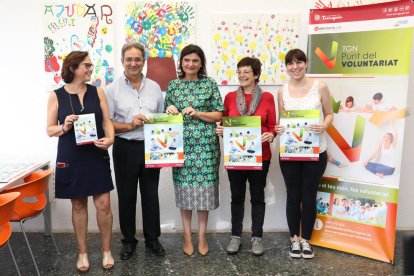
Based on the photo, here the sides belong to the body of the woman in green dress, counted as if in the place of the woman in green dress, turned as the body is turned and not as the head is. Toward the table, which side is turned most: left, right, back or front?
right

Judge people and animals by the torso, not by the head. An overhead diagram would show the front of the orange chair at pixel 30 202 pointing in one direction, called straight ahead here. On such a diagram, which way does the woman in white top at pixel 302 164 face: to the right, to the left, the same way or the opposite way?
to the left

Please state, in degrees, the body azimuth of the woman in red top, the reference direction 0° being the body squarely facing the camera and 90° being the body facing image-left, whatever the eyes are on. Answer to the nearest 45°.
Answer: approximately 0°

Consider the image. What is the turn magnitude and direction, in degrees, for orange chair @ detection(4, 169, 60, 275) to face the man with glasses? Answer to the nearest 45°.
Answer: approximately 135° to its right

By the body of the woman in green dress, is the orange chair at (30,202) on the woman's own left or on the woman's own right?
on the woman's own right

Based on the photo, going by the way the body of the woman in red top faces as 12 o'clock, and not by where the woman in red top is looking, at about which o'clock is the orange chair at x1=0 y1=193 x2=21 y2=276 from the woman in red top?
The orange chair is roughly at 2 o'clock from the woman in red top.

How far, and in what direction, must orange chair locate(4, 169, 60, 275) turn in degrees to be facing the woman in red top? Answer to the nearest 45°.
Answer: approximately 135° to its right
